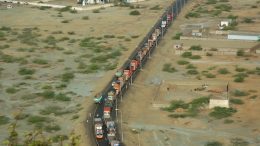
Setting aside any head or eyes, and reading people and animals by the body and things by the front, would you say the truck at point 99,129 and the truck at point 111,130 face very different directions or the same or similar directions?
same or similar directions

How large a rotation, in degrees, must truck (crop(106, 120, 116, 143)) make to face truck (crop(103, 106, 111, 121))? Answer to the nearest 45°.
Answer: approximately 180°

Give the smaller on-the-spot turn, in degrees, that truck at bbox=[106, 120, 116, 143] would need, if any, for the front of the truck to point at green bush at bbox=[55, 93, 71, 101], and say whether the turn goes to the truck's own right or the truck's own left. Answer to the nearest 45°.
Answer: approximately 135° to the truck's own right

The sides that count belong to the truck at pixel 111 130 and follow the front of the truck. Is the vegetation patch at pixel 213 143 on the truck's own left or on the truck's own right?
on the truck's own left

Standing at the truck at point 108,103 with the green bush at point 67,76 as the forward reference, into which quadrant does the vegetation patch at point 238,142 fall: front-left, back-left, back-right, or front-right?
back-right

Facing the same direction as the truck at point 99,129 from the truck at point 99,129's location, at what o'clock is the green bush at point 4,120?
The green bush is roughly at 4 o'clock from the truck.

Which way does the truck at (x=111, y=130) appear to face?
toward the camera

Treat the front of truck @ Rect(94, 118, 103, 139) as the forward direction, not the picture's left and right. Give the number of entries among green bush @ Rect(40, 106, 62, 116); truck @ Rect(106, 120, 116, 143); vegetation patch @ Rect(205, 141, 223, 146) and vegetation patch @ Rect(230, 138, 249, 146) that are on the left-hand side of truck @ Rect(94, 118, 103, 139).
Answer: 3

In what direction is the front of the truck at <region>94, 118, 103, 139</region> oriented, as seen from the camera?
facing the viewer

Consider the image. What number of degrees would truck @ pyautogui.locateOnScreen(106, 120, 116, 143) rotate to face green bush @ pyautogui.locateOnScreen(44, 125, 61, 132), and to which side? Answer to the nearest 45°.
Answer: approximately 90° to its right

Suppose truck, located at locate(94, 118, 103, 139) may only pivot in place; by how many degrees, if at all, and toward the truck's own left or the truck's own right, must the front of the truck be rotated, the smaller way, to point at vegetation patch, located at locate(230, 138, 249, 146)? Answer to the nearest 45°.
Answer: approximately 90° to the truck's own left

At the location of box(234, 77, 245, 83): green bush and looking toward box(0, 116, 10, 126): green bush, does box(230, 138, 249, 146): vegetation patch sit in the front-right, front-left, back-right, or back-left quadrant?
front-left

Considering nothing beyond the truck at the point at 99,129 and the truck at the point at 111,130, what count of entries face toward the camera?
2

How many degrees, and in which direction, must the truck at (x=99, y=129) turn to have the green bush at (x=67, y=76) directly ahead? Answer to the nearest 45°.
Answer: approximately 180°
